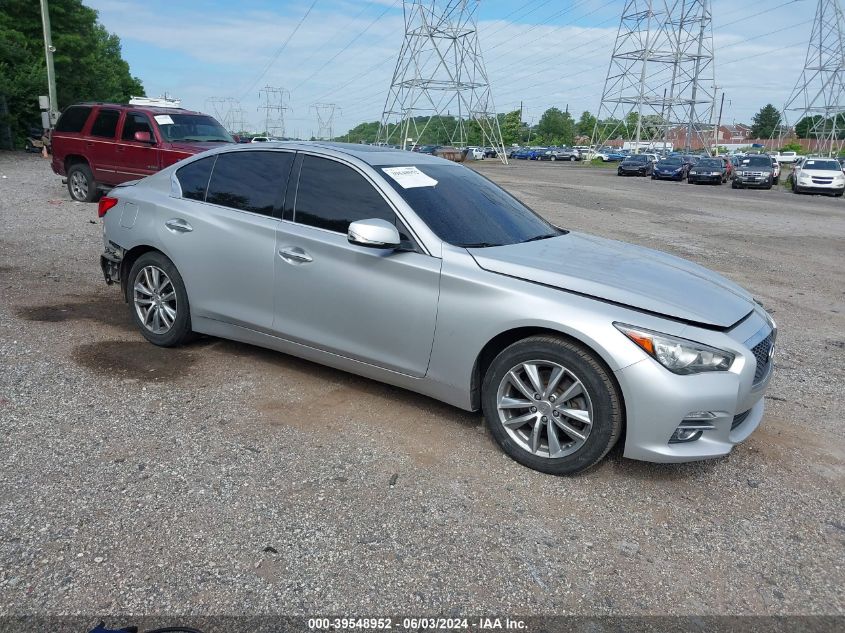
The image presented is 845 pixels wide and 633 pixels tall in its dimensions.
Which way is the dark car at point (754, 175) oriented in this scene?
toward the camera

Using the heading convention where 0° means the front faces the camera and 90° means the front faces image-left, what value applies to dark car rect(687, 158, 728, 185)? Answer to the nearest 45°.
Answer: approximately 0°

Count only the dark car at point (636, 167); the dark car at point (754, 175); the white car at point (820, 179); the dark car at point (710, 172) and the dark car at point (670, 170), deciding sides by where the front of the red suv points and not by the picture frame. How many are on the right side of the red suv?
0

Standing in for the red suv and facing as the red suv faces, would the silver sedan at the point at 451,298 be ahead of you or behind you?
ahead

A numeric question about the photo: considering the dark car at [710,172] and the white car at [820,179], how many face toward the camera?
2

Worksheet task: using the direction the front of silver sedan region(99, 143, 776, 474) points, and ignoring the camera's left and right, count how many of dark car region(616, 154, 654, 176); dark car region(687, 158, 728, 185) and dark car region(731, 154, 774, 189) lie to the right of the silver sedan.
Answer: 0

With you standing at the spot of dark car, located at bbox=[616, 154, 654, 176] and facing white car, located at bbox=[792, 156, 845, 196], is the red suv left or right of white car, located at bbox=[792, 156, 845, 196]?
right

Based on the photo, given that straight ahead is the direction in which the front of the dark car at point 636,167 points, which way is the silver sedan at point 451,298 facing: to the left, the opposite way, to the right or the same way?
to the left

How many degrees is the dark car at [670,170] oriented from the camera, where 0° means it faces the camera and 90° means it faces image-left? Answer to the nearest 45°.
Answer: approximately 45°

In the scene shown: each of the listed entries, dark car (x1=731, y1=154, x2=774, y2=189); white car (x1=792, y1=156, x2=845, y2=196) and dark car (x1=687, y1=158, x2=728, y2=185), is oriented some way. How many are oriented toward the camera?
3

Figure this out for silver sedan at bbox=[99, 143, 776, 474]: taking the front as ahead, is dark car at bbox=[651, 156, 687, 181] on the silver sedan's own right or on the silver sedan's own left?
on the silver sedan's own left

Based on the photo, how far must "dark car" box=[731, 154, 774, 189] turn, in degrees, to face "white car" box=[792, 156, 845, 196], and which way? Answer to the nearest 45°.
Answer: approximately 45° to its left

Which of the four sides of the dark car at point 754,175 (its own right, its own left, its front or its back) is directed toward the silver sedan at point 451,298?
front

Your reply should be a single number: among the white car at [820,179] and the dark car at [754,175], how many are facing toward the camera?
2

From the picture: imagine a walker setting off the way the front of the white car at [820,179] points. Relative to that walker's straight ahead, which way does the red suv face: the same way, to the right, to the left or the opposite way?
to the left

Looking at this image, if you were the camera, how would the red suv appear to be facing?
facing the viewer and to the right of the viewer

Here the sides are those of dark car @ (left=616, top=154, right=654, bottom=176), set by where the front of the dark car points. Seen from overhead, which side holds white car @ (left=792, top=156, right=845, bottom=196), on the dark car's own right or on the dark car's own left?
on the dark car's own left

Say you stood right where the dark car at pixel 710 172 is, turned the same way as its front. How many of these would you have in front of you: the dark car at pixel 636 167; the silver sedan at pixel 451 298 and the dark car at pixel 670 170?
1

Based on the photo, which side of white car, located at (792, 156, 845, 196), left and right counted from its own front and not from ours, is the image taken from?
front
